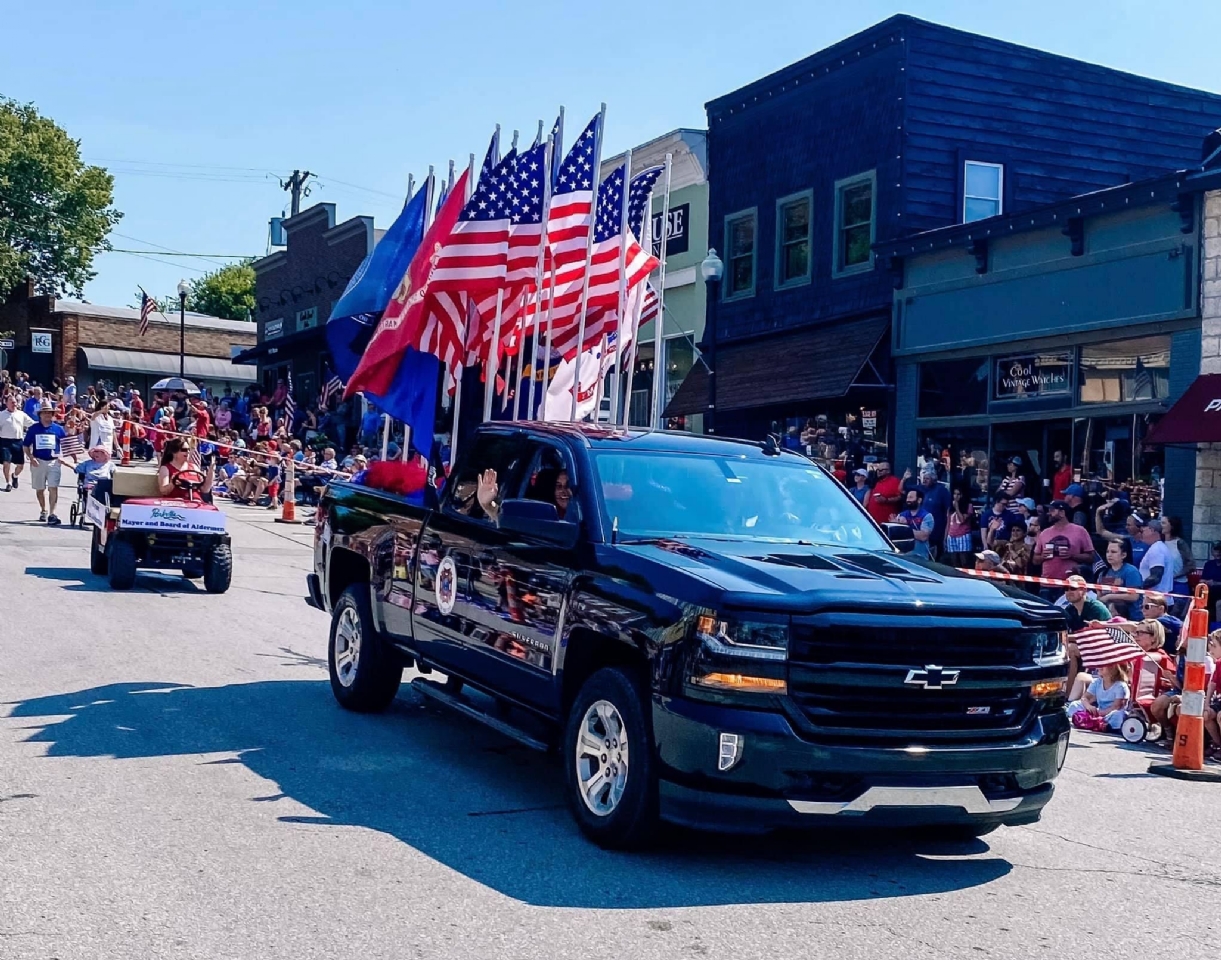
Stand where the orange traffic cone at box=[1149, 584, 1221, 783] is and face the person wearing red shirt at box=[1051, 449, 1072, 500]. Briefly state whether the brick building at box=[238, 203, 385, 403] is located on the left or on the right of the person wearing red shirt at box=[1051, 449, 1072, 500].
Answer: left

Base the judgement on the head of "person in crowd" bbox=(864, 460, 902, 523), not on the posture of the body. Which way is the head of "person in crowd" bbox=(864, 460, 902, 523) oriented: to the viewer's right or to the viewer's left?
to the viewer's left

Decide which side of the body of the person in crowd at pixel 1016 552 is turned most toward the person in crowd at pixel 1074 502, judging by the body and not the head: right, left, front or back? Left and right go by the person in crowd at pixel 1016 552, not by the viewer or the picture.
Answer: back

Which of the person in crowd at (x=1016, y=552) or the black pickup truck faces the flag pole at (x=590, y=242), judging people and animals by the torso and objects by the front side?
the person in crowd

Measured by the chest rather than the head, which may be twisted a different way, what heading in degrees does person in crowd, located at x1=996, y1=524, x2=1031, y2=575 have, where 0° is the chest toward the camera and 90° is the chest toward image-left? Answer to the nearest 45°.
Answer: approximately 45°

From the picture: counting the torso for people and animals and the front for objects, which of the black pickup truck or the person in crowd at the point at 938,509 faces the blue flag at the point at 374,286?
the person in crowd

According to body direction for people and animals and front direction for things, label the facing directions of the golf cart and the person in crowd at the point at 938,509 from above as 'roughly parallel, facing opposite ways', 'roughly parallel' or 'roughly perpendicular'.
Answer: roughly perpendicular

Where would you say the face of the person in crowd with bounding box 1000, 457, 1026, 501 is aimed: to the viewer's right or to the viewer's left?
to the viewer's left

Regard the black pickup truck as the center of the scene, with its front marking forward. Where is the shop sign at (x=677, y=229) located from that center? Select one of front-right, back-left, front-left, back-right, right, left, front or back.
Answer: back-left

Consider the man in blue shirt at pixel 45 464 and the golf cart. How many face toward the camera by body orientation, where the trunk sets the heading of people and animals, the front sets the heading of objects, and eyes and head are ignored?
2
